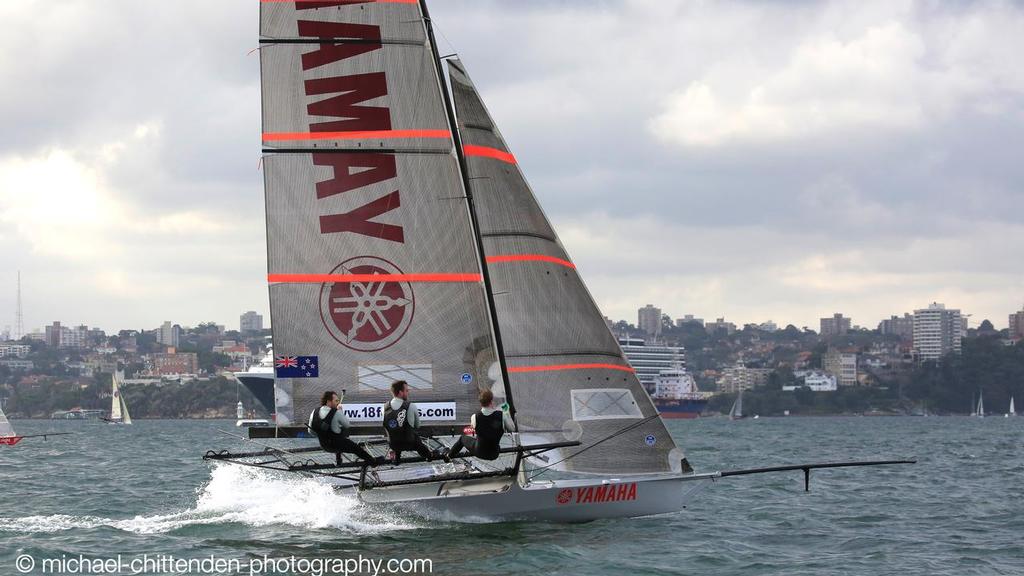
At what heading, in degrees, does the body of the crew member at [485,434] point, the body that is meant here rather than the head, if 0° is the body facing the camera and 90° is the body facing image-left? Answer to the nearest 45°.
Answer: approximately 180°

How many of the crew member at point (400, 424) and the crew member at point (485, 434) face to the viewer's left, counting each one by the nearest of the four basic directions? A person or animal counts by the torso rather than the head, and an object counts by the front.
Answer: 0

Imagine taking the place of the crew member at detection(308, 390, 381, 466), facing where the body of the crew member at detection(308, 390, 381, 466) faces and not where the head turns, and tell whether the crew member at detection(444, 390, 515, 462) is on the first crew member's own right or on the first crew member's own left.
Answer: on the first crew member's own right

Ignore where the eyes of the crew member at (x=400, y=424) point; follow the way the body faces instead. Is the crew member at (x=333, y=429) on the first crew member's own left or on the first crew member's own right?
on the first crew member's own left

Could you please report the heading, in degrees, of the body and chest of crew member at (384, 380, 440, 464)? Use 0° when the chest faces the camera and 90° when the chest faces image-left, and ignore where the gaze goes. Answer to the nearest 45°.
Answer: approximately 225°

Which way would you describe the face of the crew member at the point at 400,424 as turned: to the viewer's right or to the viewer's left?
to the viewer's right

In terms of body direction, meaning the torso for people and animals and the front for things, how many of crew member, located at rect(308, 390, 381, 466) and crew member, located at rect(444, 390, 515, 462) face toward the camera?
0

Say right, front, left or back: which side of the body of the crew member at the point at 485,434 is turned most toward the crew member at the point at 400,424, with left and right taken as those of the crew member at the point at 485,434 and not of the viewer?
left

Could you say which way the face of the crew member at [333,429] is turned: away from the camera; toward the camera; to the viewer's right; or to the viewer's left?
to the viewer's right
